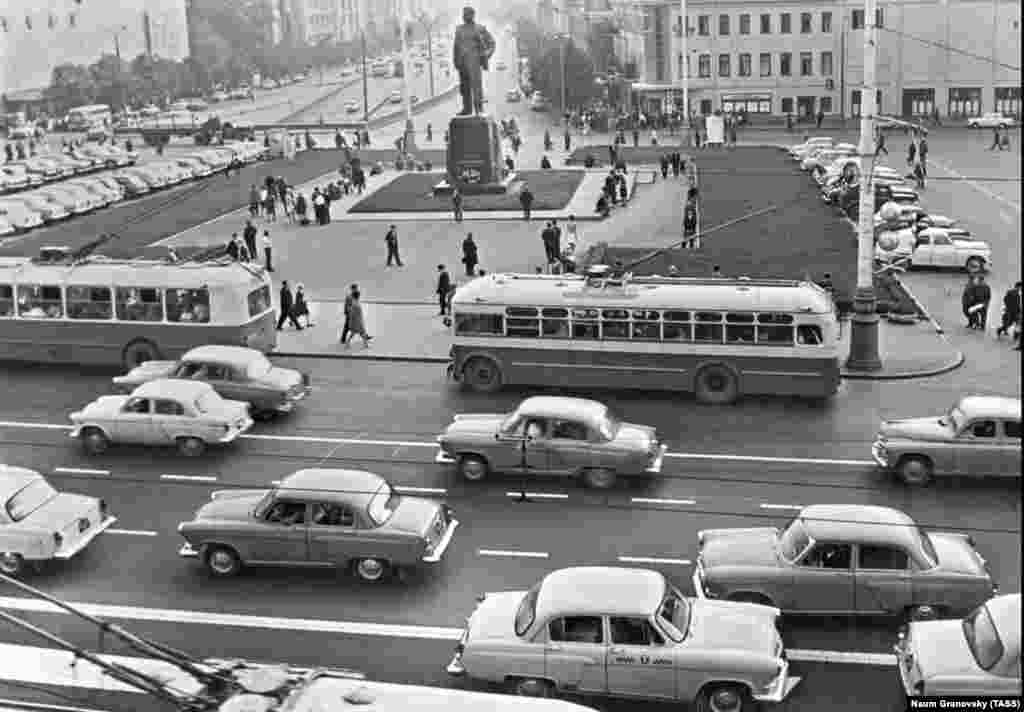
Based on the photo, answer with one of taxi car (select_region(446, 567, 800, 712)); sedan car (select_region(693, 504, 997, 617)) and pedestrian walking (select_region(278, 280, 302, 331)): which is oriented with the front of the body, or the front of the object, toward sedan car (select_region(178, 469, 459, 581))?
sedan car (select_region(693, 504, 997, 617))

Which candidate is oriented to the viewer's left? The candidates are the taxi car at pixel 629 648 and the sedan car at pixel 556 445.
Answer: the sedan car

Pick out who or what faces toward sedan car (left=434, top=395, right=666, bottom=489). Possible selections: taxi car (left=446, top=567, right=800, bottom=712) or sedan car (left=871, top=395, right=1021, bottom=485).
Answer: sedan car (left=871, top=395, right=1021, bottom=485)

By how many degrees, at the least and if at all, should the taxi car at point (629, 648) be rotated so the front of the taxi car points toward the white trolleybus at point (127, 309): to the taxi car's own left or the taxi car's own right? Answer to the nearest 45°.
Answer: approximately 135° to the taxi car's own left

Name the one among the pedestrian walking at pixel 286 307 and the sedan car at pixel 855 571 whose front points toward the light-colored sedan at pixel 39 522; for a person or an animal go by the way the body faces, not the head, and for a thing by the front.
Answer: the sedan car

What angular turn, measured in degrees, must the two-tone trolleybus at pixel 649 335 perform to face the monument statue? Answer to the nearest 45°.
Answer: approximately 90° to its right

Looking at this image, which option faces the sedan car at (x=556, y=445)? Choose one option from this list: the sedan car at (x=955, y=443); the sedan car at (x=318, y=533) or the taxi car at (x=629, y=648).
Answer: the sedan car at (x=955, y=443)

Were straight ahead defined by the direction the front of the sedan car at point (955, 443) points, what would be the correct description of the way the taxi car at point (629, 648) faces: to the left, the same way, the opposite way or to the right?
the opposite way

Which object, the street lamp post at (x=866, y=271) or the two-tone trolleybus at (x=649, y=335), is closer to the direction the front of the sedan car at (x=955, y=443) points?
the two-tone trolleybus
